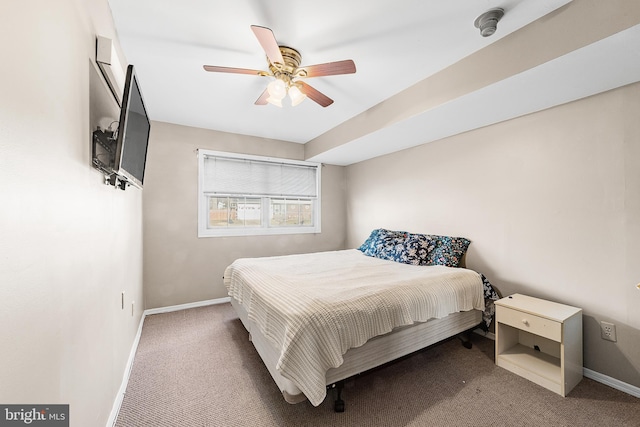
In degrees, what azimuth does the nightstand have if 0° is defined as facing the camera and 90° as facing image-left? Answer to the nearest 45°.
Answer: approximately 45°

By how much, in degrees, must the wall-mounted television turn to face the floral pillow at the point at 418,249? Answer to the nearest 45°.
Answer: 0° — it already faces it

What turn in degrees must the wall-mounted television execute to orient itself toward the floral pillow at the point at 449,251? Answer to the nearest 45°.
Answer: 0° — it already faces it

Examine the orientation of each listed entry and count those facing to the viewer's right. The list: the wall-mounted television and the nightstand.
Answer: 1

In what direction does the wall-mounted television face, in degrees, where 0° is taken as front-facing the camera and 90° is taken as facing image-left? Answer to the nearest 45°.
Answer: approximately 270°

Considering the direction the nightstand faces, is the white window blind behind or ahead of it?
ahead

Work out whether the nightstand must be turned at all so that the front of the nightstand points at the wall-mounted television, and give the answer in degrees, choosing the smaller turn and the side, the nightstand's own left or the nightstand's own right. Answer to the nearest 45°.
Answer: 0° — it already faces it

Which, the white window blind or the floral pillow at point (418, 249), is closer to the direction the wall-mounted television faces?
the floral pillow

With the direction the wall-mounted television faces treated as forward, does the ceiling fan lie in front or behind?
in front

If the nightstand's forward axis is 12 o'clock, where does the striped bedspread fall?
The striped bedspread is roughly at 12 o'clock from the nightstand.
